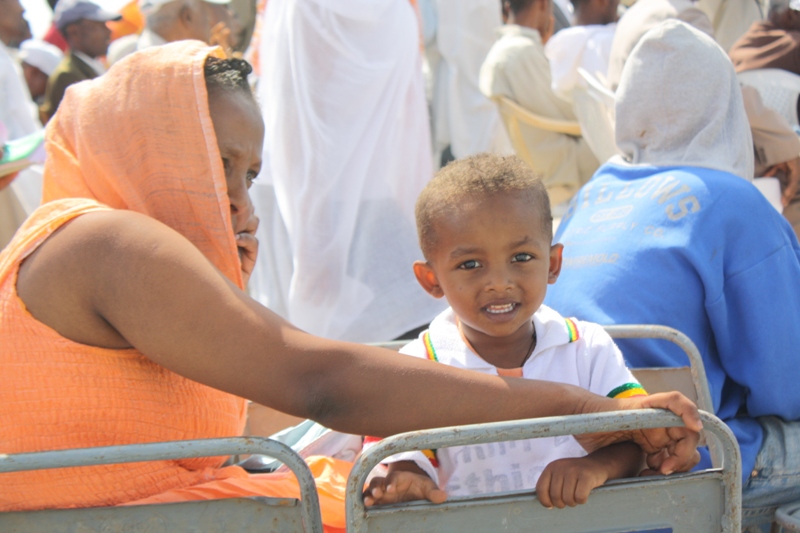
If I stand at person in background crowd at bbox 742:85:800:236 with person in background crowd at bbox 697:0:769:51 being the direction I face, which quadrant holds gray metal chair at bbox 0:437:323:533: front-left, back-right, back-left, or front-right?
back-left

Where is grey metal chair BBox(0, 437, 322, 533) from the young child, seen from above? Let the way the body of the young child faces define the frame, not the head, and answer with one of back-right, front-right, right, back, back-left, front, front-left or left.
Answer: front-right

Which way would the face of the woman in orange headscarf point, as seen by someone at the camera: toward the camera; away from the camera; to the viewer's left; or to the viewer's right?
to the viewer's right

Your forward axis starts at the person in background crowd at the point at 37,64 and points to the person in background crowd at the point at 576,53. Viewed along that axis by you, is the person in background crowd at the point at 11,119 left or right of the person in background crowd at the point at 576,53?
right

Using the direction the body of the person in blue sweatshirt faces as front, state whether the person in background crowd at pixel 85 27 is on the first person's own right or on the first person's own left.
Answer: on the first person's own left

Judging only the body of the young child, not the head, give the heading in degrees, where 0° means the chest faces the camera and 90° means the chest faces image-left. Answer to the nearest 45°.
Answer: approximately 0°

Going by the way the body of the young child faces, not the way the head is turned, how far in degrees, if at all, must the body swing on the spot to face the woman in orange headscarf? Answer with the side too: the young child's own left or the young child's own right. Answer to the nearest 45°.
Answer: approximately 45° to the young child's own right
